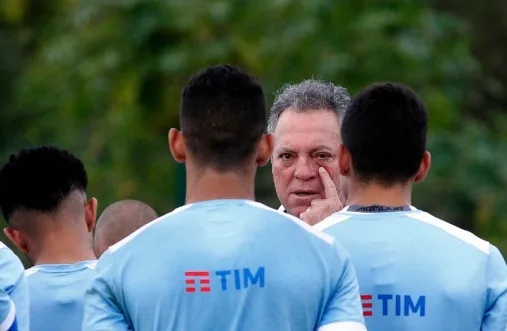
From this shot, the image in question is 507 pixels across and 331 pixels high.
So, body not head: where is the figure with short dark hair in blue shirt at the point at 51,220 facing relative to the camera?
away from the camera

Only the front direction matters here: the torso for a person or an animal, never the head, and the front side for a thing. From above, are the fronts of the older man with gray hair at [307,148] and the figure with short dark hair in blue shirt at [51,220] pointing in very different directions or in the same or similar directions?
very different directions

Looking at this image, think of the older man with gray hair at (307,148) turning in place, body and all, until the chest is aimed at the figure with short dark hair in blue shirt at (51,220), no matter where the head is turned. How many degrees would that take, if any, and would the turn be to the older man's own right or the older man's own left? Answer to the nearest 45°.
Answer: approximately 45° to the older man's own right

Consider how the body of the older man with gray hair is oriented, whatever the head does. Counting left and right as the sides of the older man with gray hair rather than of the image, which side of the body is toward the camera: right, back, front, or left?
front

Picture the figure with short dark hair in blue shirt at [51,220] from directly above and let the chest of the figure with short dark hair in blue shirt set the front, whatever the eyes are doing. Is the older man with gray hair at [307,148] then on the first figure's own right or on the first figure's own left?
on the first figure's own right

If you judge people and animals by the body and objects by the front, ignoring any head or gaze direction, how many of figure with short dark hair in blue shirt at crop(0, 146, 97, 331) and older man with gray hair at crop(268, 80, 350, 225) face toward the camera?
1
